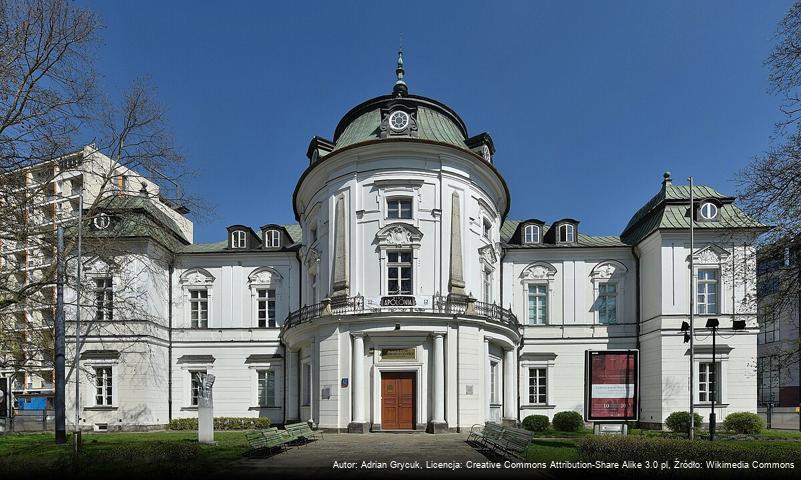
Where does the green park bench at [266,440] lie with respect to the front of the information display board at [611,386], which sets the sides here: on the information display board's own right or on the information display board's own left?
on the information display board's own right

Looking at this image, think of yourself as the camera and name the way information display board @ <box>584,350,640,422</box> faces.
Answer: facing the viewer

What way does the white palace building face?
toward the camera

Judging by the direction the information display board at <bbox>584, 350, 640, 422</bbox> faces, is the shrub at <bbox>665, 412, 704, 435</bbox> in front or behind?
behind

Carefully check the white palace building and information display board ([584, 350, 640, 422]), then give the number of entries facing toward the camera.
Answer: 2

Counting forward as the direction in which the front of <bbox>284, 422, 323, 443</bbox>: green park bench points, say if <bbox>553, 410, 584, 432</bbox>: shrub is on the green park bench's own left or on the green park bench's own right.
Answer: on the green park bench's own left

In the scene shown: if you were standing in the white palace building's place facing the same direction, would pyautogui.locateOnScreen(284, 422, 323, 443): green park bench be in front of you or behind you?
in front
